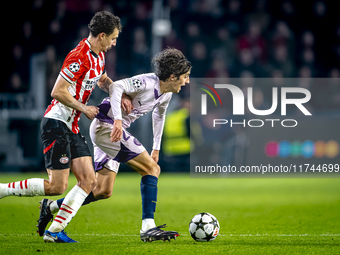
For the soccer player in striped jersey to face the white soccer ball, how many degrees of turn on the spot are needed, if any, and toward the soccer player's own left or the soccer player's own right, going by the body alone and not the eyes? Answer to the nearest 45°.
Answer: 0° — they already face it

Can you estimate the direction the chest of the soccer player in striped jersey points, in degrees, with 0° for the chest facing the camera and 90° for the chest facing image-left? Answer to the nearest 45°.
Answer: approximately 270°

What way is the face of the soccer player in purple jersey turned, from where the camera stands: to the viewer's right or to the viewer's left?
to the viewer's right

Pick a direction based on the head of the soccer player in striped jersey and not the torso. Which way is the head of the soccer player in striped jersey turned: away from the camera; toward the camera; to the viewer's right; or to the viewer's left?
to the viewer's right
